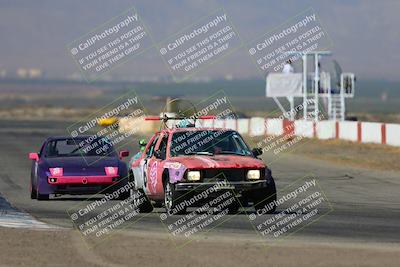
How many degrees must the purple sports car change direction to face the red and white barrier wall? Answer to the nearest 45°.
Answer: approximately 135° to its left

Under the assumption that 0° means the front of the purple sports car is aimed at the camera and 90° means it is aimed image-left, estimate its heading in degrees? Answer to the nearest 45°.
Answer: approximately 0°
